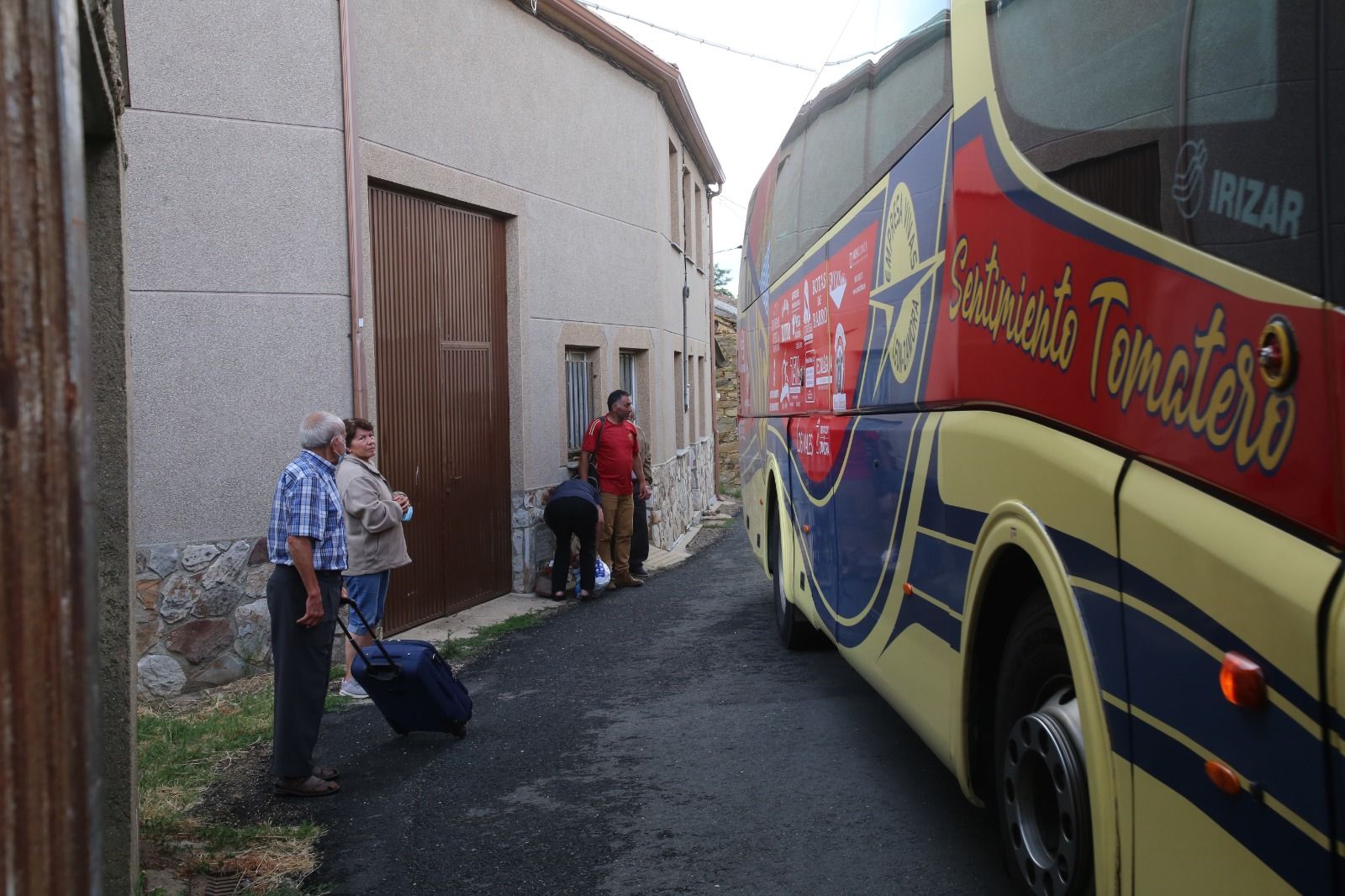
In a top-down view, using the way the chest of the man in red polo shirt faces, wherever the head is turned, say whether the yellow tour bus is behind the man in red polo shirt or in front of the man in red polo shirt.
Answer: in front

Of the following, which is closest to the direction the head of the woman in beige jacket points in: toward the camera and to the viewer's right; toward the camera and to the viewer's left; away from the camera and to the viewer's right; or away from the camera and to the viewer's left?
toward the camera and to the viewer's right

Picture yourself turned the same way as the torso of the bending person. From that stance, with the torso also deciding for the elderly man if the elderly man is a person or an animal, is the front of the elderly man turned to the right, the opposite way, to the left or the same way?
to the right

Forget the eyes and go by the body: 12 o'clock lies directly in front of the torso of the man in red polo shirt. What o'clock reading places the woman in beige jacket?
The woman in beige jacket is roughly at 2 o'clock from the man in red polo shirt.

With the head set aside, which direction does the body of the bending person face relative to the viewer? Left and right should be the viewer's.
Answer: facing away from the viewer

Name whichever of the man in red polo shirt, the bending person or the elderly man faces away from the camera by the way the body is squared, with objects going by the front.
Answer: the bending person

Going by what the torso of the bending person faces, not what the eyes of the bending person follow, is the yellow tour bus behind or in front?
behind

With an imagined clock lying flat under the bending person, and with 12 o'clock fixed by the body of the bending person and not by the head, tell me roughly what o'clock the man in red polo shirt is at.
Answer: The man in red polo shirt is roughly at 1 o'clock from the bending person.

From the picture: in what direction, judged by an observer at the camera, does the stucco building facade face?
facing the viewer and to the right of the viewer

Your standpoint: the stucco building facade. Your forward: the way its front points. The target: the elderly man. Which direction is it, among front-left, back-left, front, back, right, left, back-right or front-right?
front-right

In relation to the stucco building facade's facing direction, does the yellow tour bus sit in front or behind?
in front

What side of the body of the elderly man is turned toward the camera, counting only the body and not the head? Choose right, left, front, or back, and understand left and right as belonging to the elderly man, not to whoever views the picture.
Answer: right

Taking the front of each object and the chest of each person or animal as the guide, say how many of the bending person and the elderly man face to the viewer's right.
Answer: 1

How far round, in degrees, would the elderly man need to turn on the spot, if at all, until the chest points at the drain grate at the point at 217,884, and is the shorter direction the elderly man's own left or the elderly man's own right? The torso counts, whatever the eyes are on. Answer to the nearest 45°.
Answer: approximately 90° to the elderly man's own right
